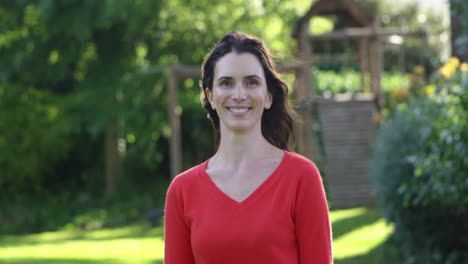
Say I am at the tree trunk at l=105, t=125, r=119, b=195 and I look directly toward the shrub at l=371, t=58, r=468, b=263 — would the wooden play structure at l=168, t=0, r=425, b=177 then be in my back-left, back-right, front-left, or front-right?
front-left

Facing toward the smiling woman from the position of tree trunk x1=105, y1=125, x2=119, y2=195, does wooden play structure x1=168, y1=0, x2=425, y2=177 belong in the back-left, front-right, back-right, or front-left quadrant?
front-left

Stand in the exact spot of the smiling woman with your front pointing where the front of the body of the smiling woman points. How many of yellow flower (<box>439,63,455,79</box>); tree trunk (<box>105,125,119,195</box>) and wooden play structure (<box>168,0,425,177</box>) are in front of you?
0

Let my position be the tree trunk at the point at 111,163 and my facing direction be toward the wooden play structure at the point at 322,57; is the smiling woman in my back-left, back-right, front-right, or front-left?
front-right

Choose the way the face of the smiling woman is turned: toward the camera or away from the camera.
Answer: toward the camera

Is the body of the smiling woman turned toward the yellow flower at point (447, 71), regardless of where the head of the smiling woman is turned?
no

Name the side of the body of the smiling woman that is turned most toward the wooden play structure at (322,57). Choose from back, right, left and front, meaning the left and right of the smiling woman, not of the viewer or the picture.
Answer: back

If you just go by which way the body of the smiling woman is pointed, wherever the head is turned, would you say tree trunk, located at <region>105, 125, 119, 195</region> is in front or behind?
behind

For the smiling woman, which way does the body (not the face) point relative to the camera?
toward the camera

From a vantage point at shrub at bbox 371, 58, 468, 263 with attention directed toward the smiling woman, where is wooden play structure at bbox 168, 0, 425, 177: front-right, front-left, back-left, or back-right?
back-right

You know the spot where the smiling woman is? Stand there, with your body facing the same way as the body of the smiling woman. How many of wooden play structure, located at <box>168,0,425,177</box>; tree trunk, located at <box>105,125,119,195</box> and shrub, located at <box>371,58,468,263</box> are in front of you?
0

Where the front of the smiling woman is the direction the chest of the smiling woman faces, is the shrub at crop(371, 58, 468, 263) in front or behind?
behind
